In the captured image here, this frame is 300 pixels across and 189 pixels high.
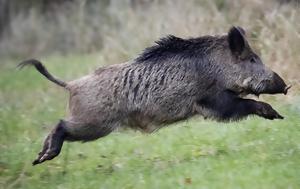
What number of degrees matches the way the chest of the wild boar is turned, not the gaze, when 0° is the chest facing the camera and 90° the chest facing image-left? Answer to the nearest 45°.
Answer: approximately 270°
